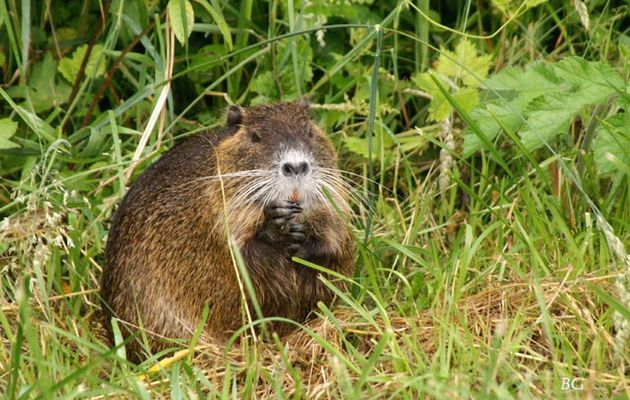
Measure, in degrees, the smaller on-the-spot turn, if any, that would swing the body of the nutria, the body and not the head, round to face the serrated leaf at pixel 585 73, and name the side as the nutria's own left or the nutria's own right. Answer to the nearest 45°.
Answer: approximately 45° to the nutria's own left

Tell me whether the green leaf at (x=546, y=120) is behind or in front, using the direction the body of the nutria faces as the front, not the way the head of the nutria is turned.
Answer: in front

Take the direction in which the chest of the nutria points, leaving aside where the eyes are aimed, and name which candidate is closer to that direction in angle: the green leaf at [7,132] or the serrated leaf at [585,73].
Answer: the serrated leaf

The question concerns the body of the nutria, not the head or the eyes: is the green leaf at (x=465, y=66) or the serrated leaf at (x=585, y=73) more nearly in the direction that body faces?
the serrated leaf

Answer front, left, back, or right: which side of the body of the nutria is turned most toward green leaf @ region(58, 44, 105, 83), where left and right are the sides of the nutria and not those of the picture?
back

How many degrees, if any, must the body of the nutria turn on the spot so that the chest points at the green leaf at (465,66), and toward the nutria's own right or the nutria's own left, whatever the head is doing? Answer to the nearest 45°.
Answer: approximately 90° to the nutria's own left

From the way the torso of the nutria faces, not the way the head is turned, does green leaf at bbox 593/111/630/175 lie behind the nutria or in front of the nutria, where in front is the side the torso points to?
in front

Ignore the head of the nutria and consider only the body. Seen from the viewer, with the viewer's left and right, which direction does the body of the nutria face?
facing the viewer and to the right of the viewer

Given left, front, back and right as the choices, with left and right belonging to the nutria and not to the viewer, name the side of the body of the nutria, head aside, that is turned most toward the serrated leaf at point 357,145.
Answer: left
